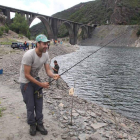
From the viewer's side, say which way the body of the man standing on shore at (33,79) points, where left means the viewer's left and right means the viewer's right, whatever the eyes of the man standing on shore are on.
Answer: facing the viewer and to the right of the viewer

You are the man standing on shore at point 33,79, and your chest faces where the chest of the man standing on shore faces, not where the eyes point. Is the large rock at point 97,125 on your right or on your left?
on your left
